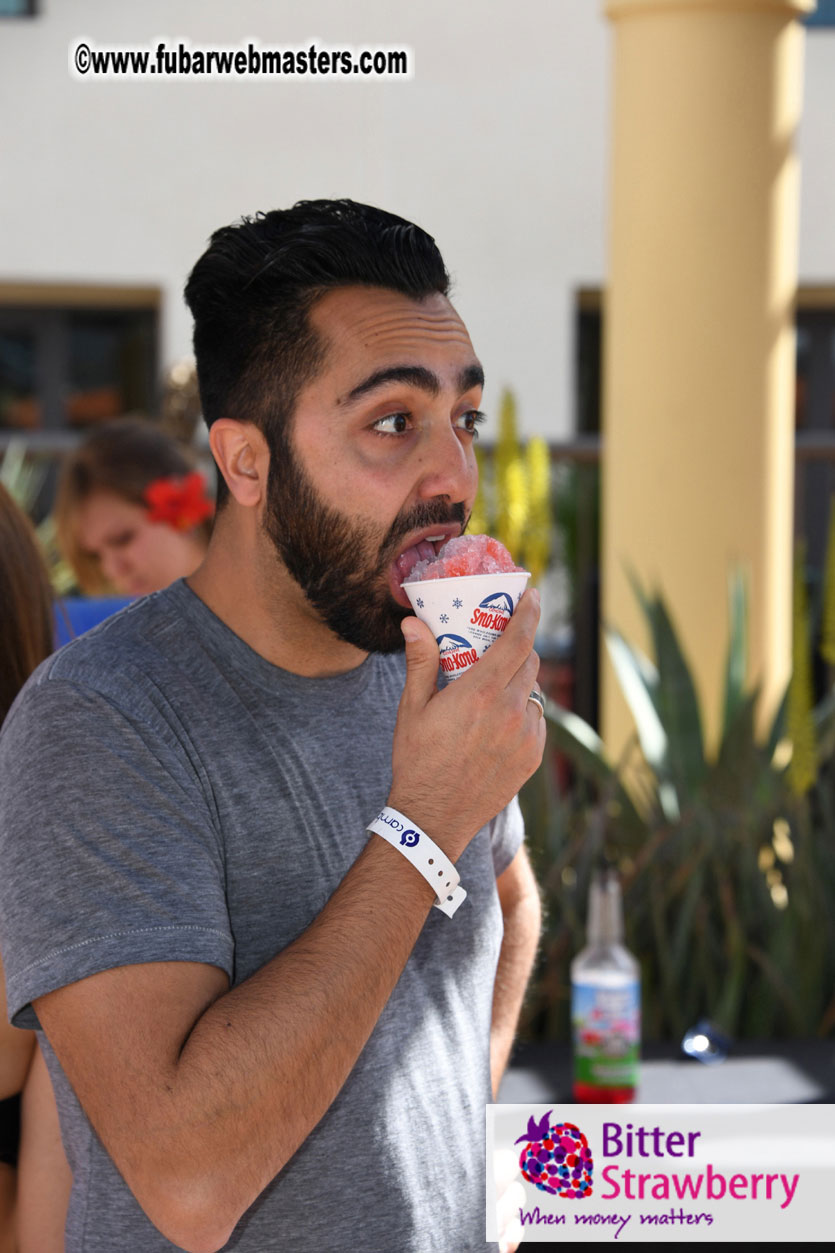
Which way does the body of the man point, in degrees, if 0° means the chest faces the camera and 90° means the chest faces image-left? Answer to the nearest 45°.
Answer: approximately 315°

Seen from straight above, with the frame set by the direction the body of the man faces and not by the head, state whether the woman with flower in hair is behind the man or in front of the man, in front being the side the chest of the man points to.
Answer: behind

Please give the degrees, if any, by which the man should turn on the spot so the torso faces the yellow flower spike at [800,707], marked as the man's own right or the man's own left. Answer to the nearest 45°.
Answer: approximately 90° to the man's own left

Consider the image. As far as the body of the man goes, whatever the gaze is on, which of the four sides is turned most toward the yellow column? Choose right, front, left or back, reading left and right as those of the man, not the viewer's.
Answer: left

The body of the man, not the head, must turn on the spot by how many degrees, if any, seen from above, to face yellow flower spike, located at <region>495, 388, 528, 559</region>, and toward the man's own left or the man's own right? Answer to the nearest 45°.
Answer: approximately 135° to the man's own left

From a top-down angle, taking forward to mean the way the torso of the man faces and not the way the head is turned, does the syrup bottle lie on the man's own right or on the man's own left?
on the man's own left
